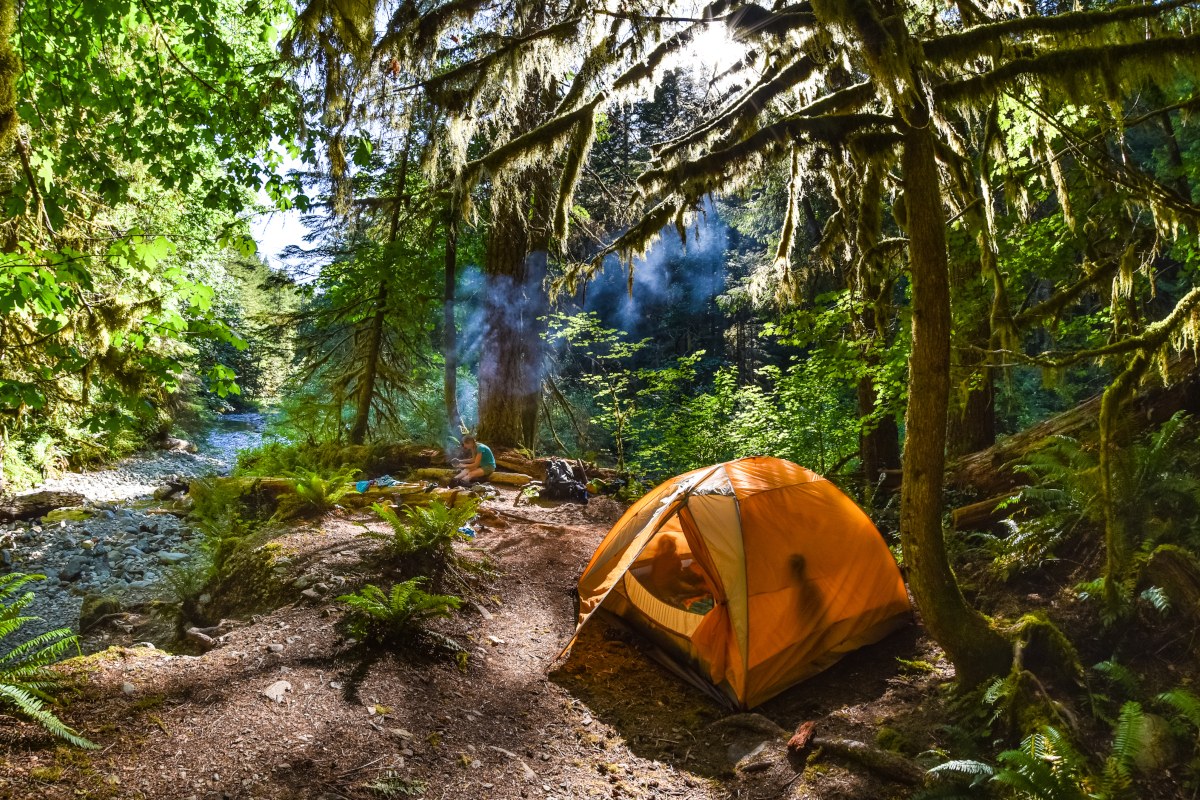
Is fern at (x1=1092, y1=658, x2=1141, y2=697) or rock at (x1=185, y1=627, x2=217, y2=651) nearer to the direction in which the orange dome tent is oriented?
the rock

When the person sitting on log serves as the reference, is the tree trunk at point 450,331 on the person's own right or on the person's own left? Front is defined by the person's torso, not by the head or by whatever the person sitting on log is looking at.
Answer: on the person's own right

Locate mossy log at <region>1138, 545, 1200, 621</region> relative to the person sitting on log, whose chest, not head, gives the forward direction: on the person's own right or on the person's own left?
on the person's own left

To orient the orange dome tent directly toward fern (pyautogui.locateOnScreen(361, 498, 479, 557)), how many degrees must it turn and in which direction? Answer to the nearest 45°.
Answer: approximately 45° to its right

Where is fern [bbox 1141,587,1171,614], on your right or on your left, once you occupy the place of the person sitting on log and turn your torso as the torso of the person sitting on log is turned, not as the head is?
on your left

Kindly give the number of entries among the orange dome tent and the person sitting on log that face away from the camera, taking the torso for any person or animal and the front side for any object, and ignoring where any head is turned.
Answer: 0

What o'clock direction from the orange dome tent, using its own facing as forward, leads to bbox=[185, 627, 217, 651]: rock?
The rock is roughly at 1 o'clock from the orange dome tent.

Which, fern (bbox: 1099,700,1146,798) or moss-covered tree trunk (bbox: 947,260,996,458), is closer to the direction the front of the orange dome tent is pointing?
the fern

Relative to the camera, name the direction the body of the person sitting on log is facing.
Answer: to the viewer's left

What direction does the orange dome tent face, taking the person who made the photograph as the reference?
facing the viewer and to the left of the viewer

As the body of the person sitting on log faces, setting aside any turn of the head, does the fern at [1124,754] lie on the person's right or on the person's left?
on the person's left
